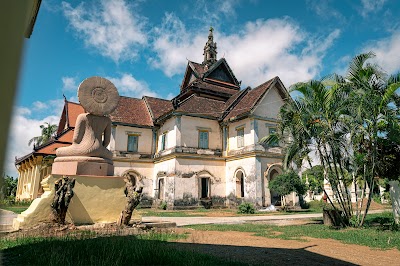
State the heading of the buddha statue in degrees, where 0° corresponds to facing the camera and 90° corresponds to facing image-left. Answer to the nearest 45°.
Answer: approximately 135°

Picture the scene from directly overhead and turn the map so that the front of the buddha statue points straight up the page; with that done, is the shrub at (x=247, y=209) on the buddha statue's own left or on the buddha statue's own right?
on the buddha statue's own right

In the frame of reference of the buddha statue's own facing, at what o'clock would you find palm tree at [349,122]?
The palm tree is roughly at 5 o'clock from the buddha statue.

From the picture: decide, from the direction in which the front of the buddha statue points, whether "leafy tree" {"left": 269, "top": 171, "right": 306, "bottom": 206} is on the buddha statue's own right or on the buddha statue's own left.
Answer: on the buddha statue's own right

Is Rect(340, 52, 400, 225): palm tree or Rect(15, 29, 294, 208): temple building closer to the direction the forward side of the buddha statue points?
the temple building

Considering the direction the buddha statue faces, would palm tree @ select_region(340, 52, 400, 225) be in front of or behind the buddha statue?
behind

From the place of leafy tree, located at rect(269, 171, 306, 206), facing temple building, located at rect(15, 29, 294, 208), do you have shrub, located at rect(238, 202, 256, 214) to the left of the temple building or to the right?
left
